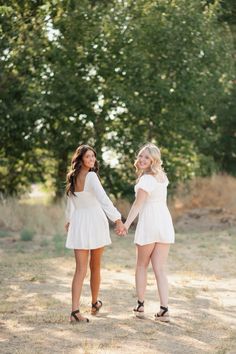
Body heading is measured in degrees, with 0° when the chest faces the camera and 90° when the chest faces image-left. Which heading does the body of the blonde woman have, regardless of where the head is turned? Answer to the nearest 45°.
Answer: approximately 135°

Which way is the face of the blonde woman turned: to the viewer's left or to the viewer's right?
to the viewer's left
